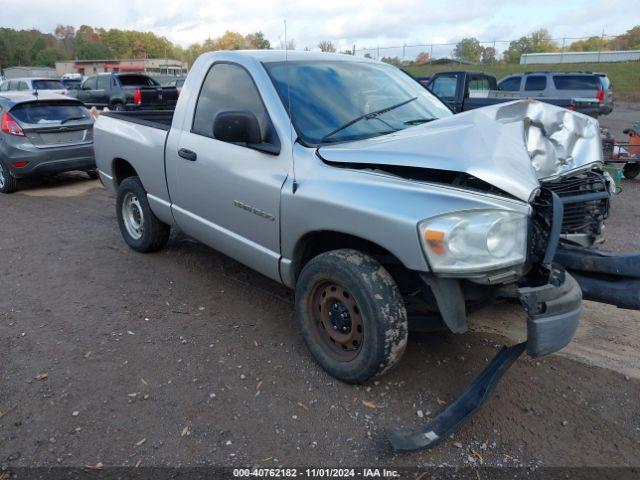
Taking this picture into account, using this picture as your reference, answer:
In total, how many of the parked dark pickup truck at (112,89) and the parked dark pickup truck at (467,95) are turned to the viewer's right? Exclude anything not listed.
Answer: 0

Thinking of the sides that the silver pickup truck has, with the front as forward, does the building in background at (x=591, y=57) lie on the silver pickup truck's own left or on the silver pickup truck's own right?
on the silver pickup truck's own left

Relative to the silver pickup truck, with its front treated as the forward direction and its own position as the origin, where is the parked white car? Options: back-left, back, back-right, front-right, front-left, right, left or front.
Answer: back

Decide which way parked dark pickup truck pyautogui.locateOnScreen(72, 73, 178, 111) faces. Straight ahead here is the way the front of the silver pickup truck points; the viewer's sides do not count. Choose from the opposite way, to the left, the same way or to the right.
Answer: the opposite way

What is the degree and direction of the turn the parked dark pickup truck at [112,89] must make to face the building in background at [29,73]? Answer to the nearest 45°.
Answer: approximately 45° to its right

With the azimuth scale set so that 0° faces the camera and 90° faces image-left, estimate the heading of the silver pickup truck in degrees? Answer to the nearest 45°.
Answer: approximately 315°

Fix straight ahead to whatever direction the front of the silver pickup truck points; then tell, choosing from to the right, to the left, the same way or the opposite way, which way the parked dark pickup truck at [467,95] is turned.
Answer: the opposite way

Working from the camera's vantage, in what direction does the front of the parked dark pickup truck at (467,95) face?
facing away from the viewer and to the left of the viewer

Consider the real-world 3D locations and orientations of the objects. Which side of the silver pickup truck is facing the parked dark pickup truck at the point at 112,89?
back

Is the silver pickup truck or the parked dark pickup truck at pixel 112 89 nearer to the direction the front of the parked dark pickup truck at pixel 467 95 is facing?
the parked dark pickup truck

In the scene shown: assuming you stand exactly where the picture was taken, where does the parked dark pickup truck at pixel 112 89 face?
facing away from the viewer and to the left of the viewer
